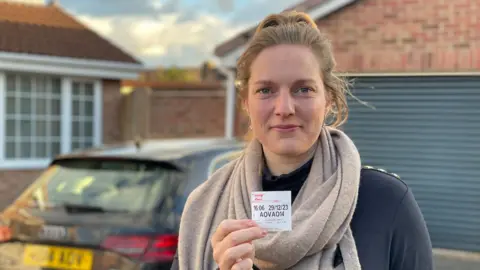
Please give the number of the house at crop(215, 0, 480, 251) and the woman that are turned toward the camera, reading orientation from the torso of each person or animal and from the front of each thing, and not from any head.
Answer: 2

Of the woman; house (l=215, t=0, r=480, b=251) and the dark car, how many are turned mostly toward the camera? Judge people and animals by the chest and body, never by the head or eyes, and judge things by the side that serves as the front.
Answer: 2

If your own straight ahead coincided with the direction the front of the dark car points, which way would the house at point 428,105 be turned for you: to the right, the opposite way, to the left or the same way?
the opposite way

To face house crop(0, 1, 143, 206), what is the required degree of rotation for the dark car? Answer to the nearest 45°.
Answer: approximately 45° to its left

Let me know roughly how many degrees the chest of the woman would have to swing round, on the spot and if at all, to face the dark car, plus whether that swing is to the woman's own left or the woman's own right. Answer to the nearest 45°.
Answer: approximately 135° to the woman's own right

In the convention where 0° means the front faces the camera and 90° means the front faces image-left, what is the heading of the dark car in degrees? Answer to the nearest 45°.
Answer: approximately 225°

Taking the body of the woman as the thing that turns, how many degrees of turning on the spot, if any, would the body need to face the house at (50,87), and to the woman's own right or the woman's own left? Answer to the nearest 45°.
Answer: approximately 135° to the woman's own right

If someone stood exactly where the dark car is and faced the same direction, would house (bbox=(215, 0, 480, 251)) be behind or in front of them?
in front

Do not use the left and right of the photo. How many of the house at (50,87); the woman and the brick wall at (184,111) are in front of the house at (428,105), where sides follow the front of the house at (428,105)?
1
